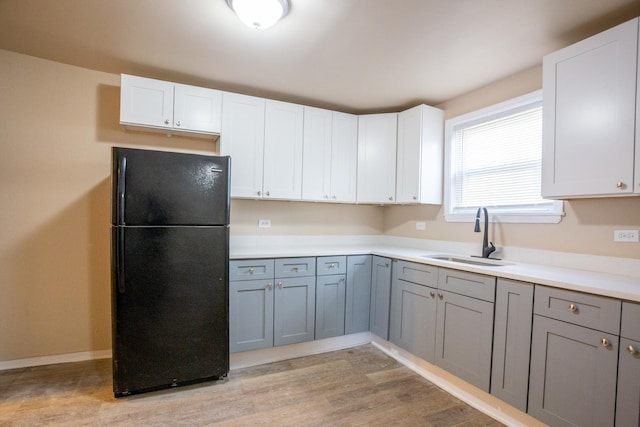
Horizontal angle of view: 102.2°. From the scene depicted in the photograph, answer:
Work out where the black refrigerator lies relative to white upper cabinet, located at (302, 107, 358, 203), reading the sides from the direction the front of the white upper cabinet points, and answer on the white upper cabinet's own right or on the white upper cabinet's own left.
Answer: on the white upper cabinet's own right

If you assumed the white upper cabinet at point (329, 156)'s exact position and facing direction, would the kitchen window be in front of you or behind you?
in front

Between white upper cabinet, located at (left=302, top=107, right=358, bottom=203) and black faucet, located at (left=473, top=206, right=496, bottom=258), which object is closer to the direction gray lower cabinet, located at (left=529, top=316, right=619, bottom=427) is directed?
the white upper cabinet

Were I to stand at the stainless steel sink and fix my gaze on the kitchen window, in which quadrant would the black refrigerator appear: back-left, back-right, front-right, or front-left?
back-left

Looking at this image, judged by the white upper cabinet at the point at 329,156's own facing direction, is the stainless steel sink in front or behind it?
in front

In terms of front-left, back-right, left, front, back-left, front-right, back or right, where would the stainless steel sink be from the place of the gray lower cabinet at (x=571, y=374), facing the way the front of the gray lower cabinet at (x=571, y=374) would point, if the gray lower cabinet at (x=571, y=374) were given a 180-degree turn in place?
left

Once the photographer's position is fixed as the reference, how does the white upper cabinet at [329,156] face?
facing the viewer and to the right of the viewer

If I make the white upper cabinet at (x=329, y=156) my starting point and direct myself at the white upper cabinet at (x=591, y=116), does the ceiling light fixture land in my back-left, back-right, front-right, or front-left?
front-right

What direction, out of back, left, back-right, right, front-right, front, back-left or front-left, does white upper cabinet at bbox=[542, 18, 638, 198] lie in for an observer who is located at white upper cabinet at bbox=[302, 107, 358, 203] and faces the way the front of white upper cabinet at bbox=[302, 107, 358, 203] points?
front

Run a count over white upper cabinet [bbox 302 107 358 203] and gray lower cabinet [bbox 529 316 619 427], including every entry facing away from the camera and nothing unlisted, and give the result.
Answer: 0

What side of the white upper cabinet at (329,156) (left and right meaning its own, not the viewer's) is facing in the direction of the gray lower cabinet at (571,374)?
front
